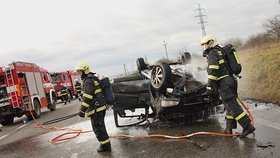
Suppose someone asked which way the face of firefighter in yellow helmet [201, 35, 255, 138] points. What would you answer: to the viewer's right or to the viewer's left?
to the viewer's left

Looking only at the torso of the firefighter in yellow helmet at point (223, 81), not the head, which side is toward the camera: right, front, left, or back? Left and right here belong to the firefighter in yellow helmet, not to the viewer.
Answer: left

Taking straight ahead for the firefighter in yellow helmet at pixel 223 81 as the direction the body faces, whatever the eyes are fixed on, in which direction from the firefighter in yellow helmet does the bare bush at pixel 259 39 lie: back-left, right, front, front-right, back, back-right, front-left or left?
right

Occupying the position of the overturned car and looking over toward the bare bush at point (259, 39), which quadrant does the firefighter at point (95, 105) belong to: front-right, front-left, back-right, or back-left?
back-left

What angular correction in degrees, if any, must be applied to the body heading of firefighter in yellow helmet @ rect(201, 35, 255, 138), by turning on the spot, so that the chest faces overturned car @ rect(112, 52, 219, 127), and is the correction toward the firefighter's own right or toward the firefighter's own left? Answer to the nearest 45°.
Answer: approximately 45° to the firefighter's own right

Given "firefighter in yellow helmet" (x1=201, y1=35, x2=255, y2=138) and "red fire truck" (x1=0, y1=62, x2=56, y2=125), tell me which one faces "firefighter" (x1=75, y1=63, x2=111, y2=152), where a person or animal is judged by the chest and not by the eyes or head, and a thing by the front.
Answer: the firefighter in yellow helmet

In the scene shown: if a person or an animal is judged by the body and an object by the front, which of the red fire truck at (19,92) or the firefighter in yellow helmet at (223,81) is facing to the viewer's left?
the firefighter in yellow helmet

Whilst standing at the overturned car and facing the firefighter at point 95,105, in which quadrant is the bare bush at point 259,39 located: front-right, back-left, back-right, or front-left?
back-right

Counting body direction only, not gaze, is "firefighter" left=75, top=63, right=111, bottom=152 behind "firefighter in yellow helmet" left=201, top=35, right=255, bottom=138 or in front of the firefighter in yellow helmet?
in front

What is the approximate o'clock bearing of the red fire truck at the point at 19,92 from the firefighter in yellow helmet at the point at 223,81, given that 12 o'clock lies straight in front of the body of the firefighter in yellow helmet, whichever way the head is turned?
The red fire truck is roughly at 1 o'clock from the firefighter in yellow helmet.
